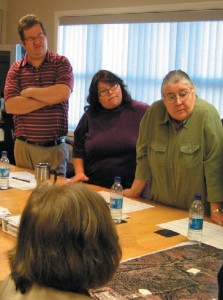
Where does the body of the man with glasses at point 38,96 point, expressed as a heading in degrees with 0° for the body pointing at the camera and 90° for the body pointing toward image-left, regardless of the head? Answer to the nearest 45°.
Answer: approximately 0°

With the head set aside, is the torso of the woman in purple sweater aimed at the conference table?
yes

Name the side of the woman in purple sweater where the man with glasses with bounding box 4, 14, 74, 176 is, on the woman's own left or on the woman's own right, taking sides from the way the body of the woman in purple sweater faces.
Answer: on the woman's own right

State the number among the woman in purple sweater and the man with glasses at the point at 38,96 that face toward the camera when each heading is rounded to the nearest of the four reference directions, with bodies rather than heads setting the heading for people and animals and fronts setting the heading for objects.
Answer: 2

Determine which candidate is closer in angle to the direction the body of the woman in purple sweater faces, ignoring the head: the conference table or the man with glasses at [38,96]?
the conference table

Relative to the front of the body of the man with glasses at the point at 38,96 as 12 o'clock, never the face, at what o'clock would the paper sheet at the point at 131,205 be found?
The paper sheet is roughly at 11 o'clock from the man with glasses.

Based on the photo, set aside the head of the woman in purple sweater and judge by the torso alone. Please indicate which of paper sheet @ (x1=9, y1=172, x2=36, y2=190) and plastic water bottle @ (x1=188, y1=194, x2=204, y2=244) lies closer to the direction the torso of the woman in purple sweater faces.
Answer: the plastic water bottle

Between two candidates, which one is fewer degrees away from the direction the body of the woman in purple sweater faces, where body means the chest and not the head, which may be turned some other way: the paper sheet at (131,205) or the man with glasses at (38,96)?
the paper sheet

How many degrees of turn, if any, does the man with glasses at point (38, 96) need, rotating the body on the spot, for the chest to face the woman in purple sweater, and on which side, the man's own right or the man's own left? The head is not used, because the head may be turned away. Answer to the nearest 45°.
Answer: approximately 45° to the man's own left

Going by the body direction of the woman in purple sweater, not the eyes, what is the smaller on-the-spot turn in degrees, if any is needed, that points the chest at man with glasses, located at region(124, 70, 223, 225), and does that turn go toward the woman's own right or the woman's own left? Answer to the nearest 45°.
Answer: approximately 45° to the woman's own left
